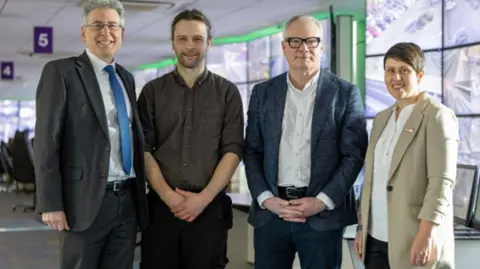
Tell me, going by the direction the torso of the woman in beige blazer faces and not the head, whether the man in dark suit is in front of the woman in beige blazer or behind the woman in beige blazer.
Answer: in front

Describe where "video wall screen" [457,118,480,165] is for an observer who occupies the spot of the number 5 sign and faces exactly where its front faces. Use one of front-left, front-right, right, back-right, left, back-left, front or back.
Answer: front-left

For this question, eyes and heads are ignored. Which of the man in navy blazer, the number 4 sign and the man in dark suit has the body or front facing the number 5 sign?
the number 4 sign

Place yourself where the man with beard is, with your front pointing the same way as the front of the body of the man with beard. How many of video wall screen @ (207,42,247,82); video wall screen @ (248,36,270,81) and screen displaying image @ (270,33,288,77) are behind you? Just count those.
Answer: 3

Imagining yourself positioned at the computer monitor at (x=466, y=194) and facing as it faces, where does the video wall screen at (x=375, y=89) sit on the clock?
The video wall screen is roughly at 4 o'clock from the computer monitor.

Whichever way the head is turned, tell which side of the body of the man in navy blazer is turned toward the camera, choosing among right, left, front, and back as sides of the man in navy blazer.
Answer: front

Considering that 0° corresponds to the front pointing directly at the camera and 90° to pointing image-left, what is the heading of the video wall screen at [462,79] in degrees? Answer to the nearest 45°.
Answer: approximately 45°

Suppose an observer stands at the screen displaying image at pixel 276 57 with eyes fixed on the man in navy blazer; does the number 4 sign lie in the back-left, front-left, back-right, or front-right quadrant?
back-right

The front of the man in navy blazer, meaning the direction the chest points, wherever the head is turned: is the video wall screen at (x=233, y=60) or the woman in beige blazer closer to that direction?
the woman in beige blazer

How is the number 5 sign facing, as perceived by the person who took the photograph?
facing the viewer

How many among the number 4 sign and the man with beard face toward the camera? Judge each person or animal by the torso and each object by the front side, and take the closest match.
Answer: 2

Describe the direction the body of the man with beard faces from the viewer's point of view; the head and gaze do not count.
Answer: toward the camera

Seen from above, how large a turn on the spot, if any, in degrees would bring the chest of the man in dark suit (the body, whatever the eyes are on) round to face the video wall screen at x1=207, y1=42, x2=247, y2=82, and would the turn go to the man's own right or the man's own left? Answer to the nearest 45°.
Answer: approximately 135° to the man's own left

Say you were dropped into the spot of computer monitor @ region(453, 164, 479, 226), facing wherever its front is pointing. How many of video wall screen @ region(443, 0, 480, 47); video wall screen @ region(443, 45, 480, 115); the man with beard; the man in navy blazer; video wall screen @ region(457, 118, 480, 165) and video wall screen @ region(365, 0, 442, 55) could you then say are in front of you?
2

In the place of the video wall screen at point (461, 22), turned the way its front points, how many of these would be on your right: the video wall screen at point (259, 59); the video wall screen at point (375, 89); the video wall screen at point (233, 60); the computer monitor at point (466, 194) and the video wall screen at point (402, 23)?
4

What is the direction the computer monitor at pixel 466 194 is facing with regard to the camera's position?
facing the viewer and to the left of the viewer

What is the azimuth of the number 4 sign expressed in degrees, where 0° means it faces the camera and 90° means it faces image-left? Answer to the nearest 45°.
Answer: approximately 0°

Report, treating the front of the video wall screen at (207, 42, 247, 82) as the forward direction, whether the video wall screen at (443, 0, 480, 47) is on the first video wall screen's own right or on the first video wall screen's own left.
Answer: on the first video wall screen's own left
